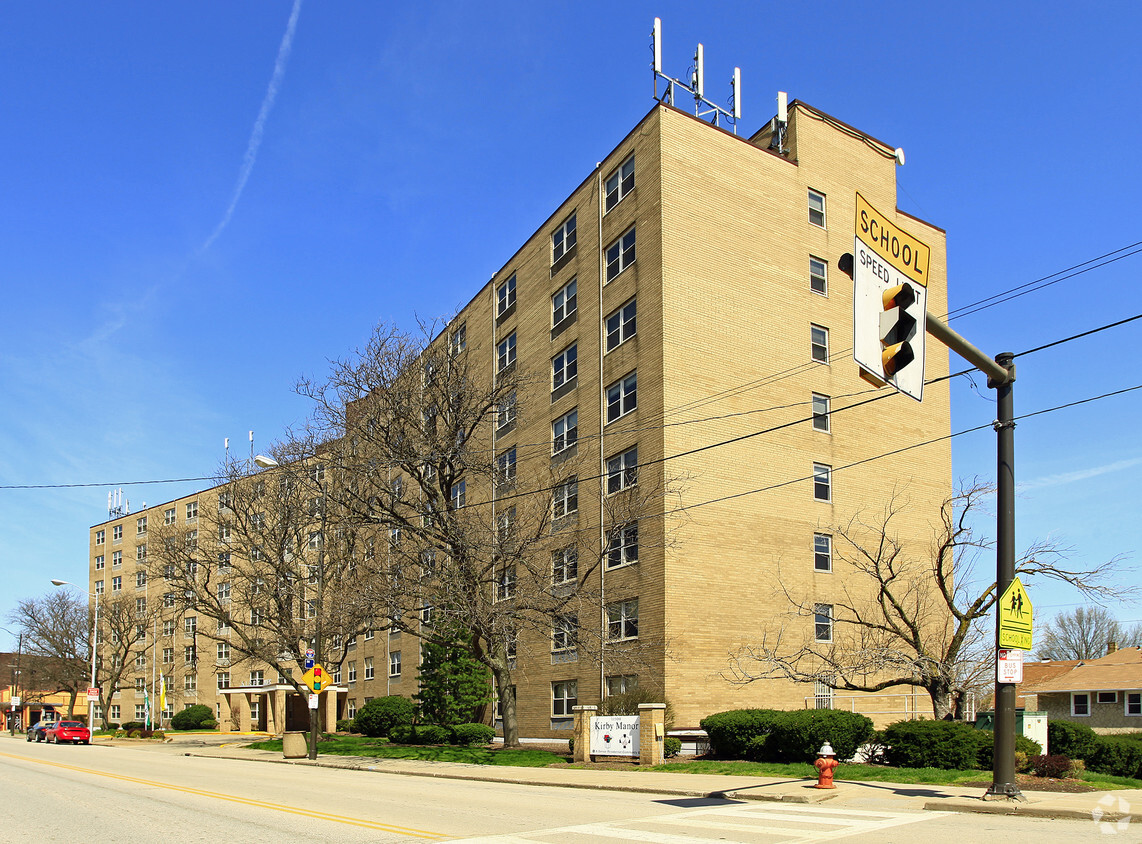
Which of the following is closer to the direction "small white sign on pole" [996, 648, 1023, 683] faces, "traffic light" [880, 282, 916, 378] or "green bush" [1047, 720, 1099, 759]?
the traffic light

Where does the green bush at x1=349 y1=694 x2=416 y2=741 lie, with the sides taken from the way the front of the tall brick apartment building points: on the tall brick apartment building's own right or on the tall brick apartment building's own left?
on the tall brick apartment building's own right

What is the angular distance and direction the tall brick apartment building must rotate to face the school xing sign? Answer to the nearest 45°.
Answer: approximately 45° to its left

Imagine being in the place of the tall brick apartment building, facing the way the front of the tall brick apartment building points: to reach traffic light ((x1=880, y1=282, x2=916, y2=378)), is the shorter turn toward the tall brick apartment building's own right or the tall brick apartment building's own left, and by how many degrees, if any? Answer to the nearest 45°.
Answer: approximately 45° to the tall brick apartment building's own left

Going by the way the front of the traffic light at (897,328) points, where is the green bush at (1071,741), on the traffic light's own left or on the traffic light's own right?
on the traffic light's own left

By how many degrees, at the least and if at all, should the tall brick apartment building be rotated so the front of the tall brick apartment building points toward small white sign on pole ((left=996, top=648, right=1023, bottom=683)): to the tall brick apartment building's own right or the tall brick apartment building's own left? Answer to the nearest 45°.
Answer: approximately 45° to the tall brick apartment building's own left

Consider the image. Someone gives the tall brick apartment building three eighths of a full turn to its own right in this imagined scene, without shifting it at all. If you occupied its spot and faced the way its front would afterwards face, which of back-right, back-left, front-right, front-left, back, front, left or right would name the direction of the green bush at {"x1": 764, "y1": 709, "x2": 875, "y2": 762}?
back

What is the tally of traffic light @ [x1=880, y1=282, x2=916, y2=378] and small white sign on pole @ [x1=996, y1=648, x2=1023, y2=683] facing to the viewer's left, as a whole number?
0

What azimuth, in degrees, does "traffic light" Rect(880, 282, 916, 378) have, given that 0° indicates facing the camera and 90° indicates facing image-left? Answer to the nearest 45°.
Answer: approximately 315°

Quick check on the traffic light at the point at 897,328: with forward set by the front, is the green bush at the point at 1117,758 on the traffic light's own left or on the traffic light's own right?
on the traffic light's own left

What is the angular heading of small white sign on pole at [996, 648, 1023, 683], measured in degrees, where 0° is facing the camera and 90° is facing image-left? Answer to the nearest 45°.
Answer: approximately 0°

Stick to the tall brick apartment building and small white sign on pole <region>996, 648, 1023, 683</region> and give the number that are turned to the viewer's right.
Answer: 0
